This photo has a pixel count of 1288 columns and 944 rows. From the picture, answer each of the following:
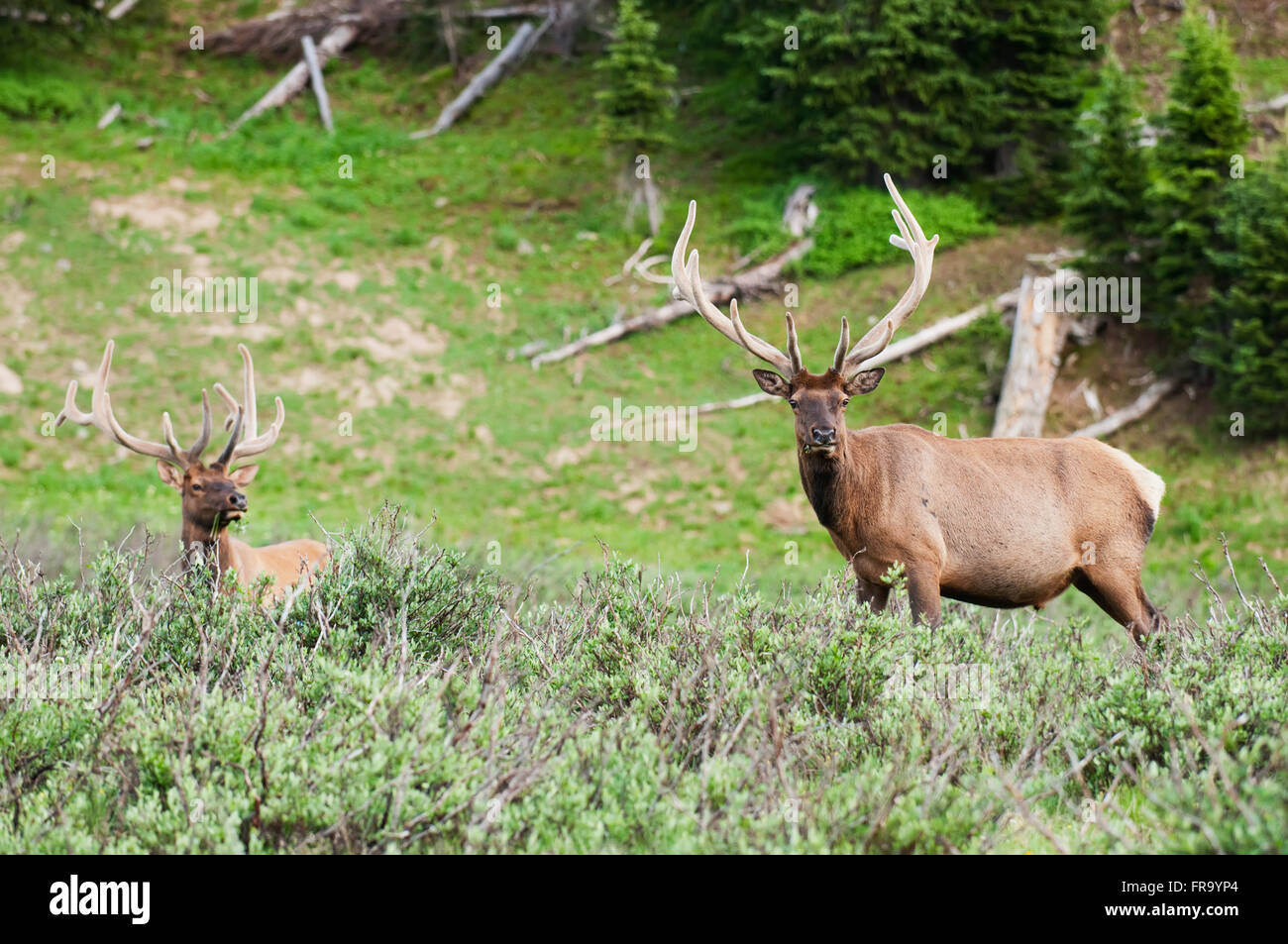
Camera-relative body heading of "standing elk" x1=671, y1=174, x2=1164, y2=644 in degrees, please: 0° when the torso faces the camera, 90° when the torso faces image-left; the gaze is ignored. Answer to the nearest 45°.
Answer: approximately 90°

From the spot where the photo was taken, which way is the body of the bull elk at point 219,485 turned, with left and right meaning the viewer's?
facing the viewer and to the left of the viewer

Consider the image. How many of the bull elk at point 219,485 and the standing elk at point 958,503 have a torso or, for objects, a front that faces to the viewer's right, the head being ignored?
0

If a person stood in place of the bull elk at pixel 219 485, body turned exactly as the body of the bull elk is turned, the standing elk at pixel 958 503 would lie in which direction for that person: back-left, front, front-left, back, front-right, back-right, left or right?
left

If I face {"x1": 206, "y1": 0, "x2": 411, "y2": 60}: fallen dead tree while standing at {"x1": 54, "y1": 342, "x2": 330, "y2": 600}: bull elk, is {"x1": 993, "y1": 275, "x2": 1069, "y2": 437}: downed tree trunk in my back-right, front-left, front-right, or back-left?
front-right

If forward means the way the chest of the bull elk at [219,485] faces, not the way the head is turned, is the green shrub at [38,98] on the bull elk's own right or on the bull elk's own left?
on the bull elk's own right
